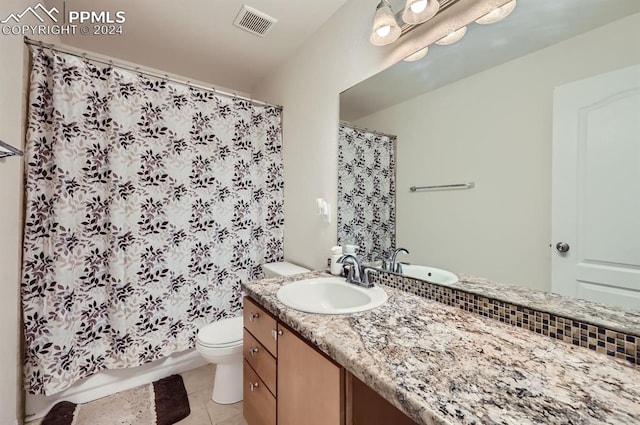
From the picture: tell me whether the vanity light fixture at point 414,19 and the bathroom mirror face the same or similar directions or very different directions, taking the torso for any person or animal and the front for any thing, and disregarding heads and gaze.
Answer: same or similar directions

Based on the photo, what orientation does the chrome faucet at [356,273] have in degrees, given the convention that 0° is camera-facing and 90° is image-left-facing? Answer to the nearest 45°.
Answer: approximately 45°

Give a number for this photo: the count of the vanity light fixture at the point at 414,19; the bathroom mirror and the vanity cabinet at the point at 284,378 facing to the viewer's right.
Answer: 0

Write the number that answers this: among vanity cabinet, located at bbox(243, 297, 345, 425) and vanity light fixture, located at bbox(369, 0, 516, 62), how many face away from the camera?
0

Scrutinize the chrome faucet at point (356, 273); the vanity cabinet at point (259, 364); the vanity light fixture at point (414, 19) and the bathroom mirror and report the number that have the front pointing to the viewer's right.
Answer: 0

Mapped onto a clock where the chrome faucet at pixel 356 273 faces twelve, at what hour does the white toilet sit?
The white toilet is roughly at 2 o'clock from the chrome faucet.

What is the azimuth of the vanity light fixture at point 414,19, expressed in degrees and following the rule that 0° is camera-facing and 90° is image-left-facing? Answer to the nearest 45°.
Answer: approximately 45°

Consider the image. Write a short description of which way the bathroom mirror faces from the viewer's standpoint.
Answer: facing the viewer and to the left of the viewer

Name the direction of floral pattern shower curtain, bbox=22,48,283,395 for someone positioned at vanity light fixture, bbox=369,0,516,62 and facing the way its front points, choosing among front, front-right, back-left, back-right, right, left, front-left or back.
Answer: front-right

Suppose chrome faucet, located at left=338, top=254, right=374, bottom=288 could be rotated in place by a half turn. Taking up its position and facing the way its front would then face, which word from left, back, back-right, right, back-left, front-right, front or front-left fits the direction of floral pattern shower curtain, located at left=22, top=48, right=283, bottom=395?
back-left

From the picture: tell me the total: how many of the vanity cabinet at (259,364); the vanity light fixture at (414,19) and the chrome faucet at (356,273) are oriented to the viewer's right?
0

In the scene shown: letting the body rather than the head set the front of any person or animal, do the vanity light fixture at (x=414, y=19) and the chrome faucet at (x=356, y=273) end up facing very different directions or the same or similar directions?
same or similar directions

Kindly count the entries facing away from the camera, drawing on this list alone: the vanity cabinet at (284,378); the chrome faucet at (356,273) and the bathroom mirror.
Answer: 0

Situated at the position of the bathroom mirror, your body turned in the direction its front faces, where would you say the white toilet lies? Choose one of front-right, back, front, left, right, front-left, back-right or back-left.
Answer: front-right
